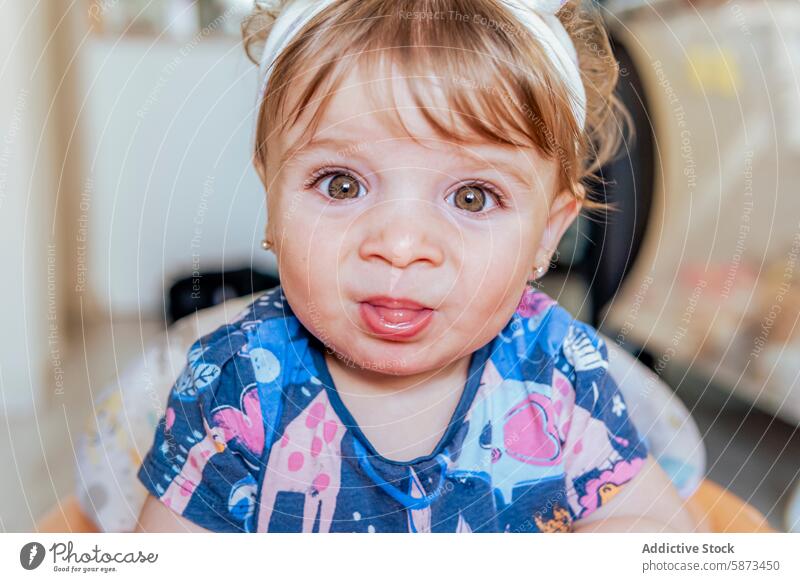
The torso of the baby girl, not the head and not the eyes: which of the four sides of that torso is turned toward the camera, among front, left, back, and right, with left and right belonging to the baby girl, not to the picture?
front
